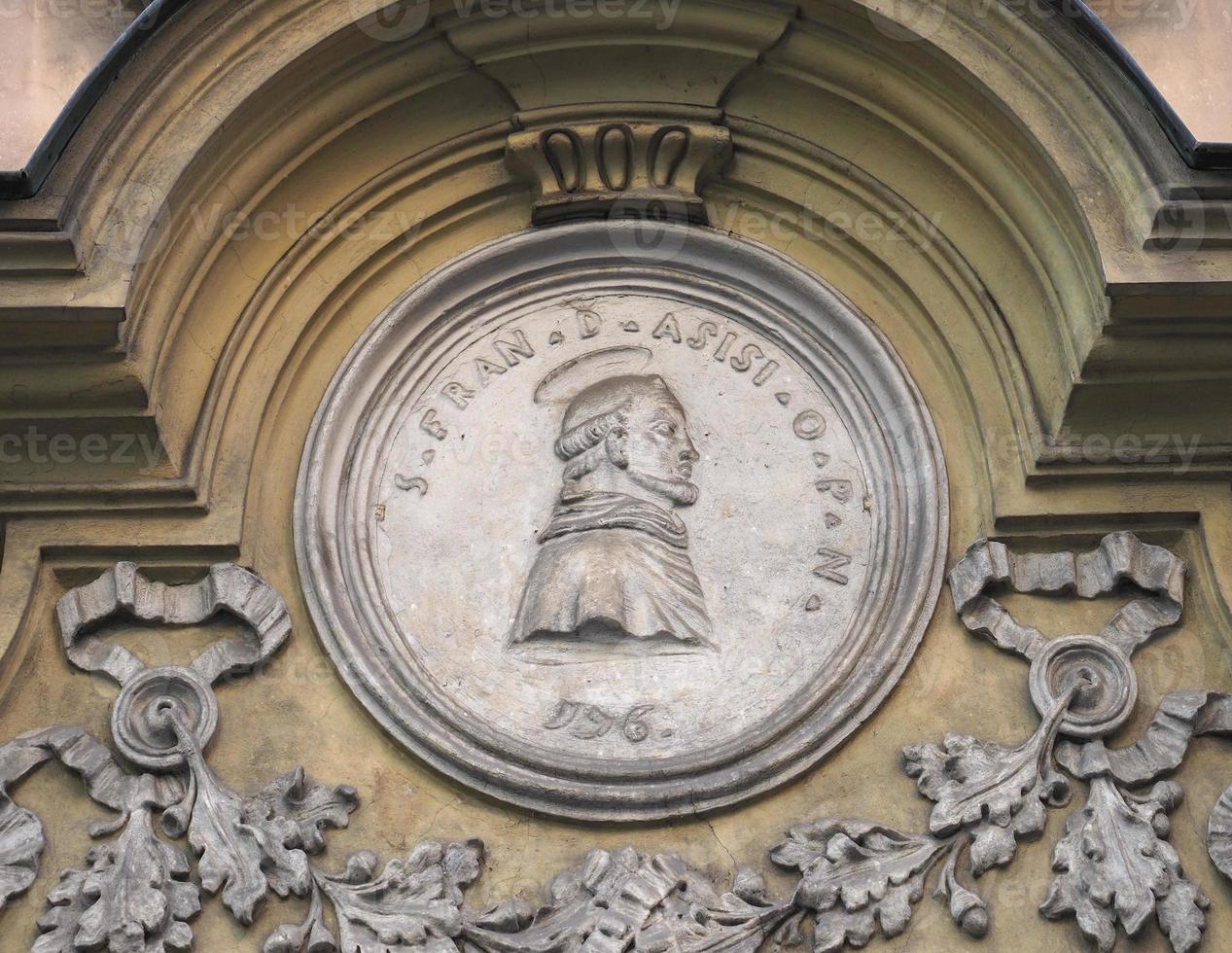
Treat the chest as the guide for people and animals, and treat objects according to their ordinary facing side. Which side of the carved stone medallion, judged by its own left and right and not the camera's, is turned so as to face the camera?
front
